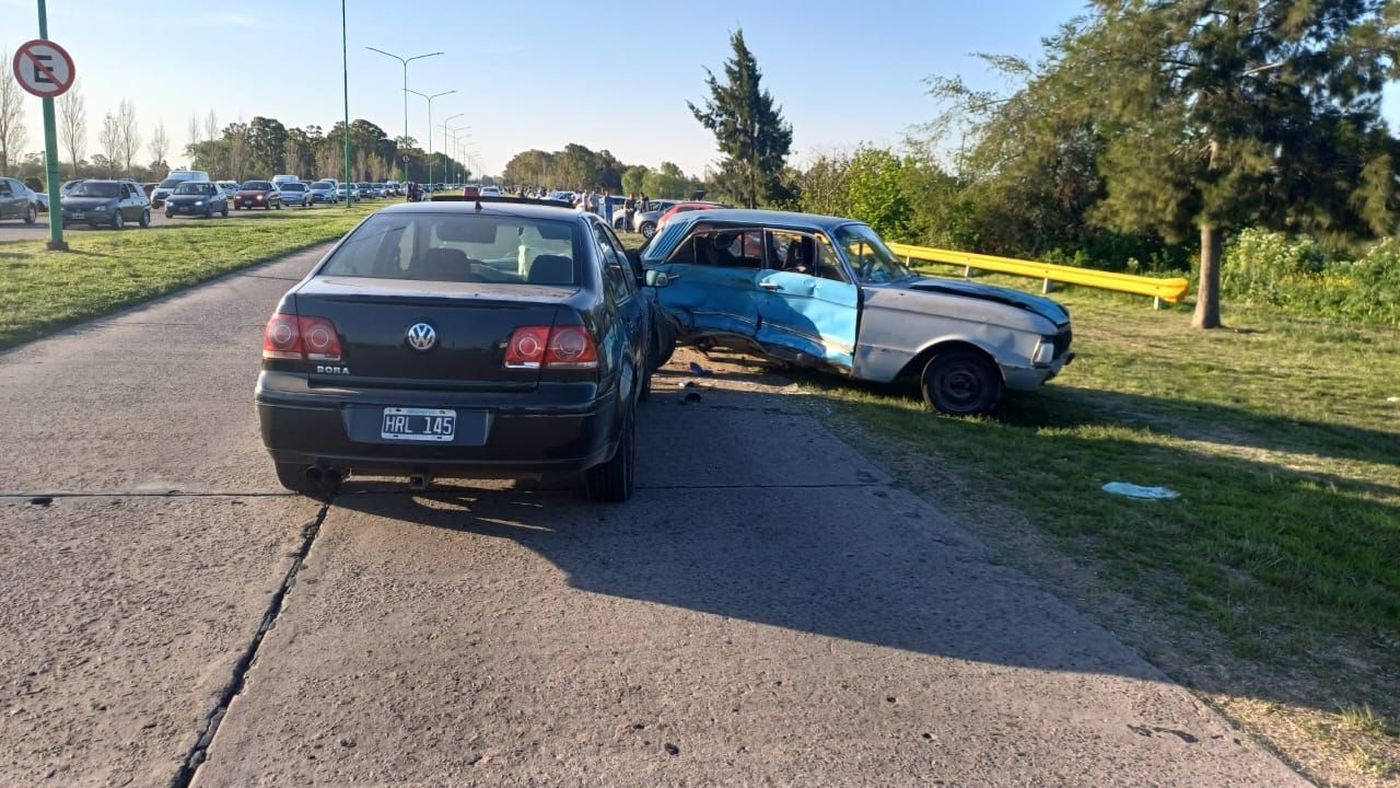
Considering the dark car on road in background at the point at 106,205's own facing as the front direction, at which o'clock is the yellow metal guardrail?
The yellow metal guardrail is roughly at 9 o'clock from the dark car on road in background.

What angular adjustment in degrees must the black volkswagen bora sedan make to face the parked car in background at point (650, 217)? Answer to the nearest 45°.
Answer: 0° — it already faces it

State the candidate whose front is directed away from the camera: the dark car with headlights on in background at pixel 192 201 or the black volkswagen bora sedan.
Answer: the black volkswagen bora sedan

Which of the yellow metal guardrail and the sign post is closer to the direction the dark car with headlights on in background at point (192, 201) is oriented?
the sign post

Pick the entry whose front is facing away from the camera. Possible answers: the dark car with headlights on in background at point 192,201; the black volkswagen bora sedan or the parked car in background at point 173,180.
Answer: the black volkswagen bora sedan

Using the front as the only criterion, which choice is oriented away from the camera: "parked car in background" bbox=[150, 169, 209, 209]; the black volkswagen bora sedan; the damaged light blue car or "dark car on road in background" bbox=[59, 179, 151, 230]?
the black volkswagen bora sedan

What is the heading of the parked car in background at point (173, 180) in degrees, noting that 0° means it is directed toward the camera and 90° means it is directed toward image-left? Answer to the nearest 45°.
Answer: approximately 45°

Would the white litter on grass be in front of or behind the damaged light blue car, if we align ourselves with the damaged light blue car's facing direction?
in front

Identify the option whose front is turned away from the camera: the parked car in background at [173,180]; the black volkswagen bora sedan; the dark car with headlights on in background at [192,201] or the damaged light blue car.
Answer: the black volkswagen bora sedan

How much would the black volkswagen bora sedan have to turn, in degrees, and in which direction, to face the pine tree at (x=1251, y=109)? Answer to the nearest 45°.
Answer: approximately 45° to its right

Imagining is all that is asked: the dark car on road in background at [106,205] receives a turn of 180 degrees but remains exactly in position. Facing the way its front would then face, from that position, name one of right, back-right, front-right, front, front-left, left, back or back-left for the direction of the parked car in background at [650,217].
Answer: front-right

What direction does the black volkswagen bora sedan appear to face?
away from the camera

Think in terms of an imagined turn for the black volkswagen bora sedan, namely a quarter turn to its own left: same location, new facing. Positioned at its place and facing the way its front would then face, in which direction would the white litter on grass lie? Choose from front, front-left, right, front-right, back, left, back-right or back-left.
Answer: back

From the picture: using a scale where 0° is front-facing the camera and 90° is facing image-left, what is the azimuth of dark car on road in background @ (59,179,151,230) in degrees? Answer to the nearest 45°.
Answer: approximately 45°

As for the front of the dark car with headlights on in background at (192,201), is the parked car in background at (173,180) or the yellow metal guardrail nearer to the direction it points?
the yellow metal guardrail

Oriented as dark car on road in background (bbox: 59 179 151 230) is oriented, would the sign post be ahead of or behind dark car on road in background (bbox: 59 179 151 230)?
ahead
